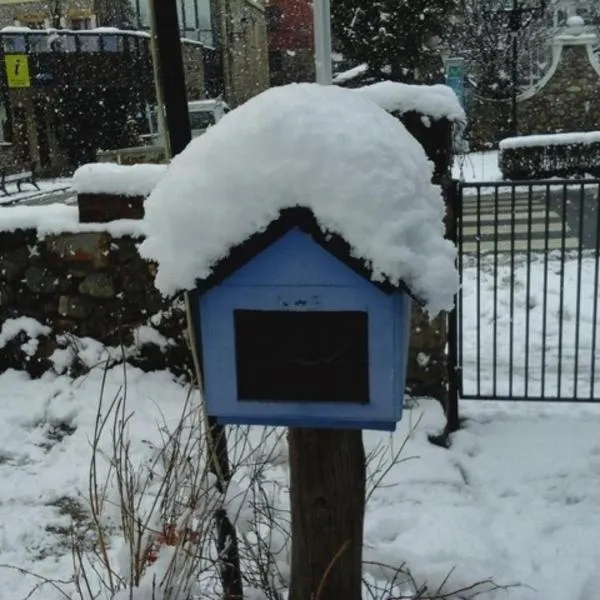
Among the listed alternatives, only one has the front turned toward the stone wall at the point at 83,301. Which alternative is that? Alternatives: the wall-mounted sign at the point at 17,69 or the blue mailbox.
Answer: the wall-mounted sign

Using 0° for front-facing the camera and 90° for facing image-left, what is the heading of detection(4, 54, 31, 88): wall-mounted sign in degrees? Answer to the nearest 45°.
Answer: approximately 0°

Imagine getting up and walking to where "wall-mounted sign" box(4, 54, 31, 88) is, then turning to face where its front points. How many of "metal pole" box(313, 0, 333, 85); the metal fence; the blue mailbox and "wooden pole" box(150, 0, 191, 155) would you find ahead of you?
4

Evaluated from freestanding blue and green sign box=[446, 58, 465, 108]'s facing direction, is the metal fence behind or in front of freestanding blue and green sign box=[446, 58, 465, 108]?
in front

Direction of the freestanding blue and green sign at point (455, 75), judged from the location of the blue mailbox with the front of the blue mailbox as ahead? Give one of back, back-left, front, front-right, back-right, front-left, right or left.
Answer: back

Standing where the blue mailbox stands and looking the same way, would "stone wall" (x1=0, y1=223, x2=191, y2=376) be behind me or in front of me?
behind

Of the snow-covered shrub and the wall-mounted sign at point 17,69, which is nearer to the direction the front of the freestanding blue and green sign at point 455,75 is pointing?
the snow-covered shrub

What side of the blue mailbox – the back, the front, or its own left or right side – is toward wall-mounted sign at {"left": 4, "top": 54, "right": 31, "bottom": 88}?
back

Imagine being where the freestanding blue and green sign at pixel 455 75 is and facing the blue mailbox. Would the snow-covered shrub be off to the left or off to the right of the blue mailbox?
left
